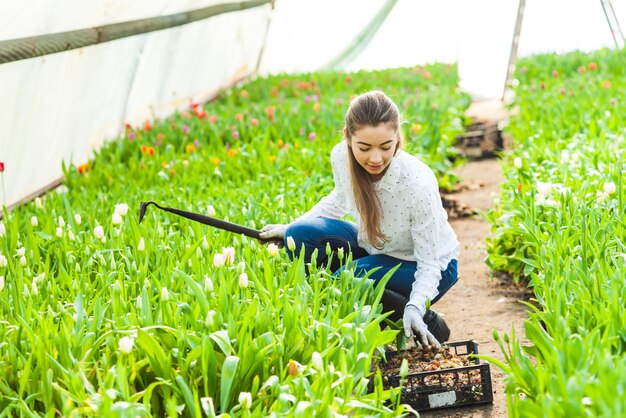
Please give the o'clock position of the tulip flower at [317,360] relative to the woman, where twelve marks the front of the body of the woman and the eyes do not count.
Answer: The tulip flower is roughly at 11 o'clock from the woman.

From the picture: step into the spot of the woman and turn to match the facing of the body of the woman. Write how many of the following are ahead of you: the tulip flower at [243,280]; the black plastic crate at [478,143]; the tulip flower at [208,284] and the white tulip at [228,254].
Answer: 3

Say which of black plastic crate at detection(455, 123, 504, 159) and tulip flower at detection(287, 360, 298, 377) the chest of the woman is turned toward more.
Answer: the tulip flower

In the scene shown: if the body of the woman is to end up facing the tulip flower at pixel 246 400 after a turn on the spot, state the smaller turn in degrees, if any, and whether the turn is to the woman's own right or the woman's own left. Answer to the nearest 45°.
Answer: approximately 45° to the woman's own left

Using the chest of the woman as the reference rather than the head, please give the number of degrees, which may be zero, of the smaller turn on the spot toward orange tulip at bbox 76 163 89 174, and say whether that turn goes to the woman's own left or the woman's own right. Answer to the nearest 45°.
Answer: approximately 90° to the woman's own right

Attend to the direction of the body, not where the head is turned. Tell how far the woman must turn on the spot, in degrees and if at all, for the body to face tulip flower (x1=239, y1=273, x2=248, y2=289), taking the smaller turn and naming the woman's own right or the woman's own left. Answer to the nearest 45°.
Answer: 0° — they already face it

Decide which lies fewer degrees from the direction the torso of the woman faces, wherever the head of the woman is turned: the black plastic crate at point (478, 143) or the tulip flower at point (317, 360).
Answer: the tulip flower

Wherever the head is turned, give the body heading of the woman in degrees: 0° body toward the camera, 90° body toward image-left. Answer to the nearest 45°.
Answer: approximately 45°
